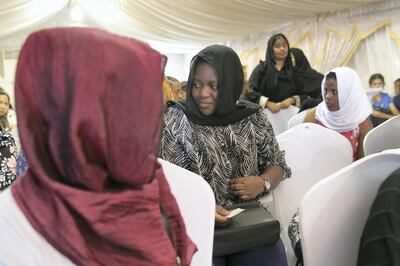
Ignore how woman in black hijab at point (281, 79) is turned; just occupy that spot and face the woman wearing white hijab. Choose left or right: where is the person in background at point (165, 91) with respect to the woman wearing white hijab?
right

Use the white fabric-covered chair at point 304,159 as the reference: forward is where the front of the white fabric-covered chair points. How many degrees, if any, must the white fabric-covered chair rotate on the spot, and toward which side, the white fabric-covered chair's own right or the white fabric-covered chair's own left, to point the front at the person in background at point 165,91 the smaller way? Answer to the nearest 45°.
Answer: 0° — it already faces them

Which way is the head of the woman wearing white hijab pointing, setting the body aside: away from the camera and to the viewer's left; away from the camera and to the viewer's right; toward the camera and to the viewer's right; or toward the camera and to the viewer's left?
toward the camera and to the viewer's left

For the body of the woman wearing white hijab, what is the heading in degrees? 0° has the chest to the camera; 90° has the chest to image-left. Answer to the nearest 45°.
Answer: approximately 45°

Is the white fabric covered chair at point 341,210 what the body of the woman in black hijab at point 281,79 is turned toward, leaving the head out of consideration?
yes

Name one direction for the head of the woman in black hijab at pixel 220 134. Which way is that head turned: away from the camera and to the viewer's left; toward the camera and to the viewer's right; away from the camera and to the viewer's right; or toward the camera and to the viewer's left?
toward the camera and to the viewer's left

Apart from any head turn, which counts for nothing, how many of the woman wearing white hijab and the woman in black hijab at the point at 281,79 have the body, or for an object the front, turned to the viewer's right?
0

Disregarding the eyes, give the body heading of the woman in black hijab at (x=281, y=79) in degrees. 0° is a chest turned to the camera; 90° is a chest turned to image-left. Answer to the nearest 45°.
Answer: approximately 0°

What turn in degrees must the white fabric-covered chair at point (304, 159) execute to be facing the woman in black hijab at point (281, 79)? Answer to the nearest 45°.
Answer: approximately 135° to its right

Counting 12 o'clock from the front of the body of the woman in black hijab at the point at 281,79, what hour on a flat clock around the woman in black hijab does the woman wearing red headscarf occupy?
The woman wearing red headscarf is roughly at 12 o'clock from the woman in black hijab.

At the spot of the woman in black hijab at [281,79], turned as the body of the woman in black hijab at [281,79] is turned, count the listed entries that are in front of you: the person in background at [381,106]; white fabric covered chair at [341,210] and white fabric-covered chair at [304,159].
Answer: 2
